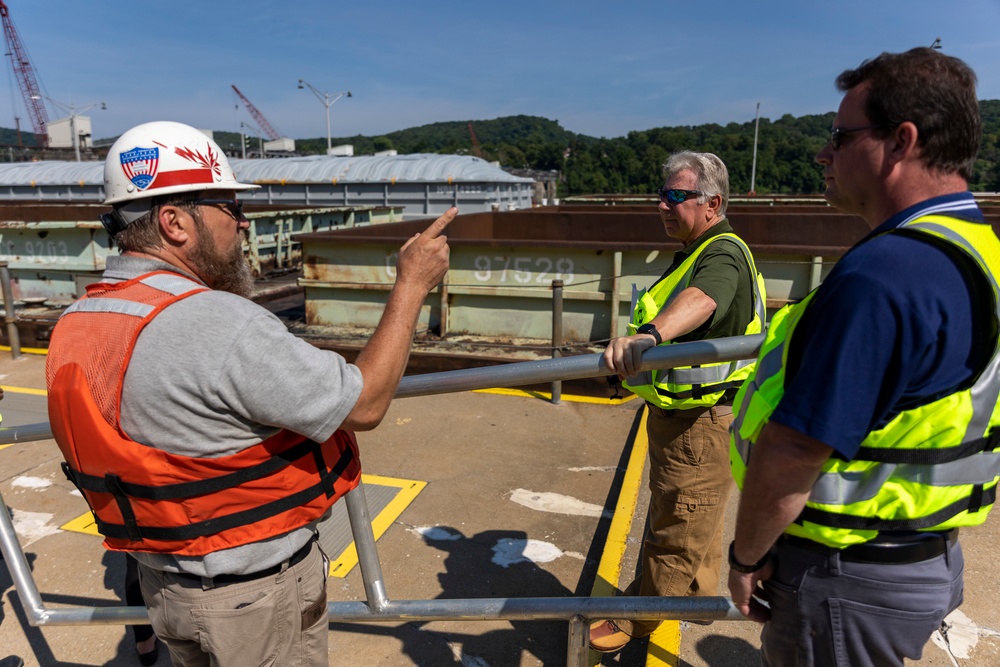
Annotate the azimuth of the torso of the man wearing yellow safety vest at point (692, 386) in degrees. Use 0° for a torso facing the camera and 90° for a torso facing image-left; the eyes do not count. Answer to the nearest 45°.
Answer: approximately 90°

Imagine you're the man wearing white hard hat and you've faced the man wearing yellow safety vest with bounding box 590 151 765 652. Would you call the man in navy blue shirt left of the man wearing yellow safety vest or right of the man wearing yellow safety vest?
right

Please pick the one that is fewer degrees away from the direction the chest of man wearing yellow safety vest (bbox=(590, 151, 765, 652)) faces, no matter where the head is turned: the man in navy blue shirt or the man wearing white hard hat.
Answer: the man wearing white hard hat

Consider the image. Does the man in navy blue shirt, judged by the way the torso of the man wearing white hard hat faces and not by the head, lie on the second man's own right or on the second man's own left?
on the second man's own right

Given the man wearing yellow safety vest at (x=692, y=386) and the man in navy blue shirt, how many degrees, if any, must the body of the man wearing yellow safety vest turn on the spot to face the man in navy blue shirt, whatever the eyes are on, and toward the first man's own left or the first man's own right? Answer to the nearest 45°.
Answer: approximately 90° to the first man's own left

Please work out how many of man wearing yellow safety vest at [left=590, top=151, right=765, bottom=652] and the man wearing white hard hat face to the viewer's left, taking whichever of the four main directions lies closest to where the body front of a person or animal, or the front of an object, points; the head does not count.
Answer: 1

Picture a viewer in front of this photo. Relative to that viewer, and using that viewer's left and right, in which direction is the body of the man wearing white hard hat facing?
facing away from the viewer and to the right of the viewer

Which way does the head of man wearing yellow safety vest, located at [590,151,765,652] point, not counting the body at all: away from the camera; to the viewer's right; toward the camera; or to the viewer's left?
to the viewer's left

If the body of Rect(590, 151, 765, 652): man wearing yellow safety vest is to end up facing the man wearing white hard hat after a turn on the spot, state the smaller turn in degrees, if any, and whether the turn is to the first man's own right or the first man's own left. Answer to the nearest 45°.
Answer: approximately 45° to the first man's own left
